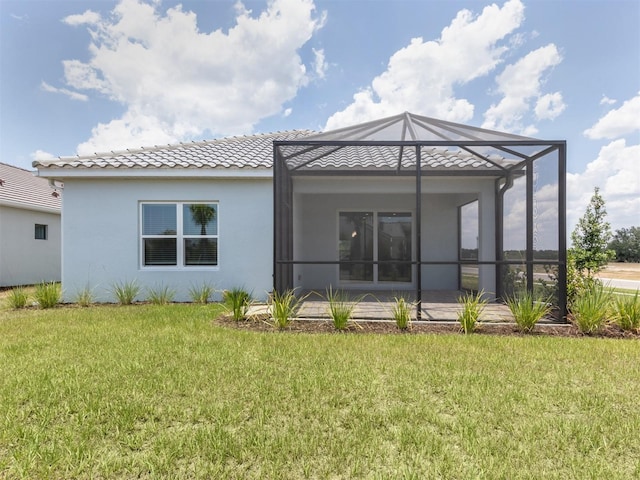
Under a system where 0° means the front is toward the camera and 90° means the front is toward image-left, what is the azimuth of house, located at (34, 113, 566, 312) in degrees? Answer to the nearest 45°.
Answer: approximately 180°

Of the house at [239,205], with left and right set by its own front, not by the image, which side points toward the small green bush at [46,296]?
left

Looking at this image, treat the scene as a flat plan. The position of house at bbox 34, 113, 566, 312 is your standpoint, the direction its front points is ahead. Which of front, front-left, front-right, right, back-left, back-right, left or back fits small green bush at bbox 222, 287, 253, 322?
back

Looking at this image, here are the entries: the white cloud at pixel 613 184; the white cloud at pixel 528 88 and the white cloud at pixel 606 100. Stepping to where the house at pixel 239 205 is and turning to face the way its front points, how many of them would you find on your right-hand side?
3

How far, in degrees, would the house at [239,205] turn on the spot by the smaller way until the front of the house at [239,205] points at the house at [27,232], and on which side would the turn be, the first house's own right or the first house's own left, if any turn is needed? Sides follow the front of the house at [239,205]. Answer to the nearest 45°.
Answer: approximately 45° to the first house's own left

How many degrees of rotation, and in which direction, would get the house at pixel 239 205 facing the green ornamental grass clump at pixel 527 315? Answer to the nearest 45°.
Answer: approximately 135° to its right

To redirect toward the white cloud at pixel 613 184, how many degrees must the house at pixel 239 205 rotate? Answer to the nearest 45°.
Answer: approximately 90° to its right

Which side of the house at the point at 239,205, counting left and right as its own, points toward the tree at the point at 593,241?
right

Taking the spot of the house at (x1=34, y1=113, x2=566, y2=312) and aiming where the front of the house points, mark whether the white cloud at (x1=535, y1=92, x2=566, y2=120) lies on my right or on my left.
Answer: on my right

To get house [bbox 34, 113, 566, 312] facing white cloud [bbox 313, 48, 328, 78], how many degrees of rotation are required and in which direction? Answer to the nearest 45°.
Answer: approximately 45° to its right
